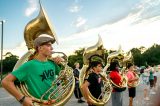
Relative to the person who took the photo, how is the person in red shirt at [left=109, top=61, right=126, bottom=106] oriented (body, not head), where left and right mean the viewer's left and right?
facing to the right of the viewer

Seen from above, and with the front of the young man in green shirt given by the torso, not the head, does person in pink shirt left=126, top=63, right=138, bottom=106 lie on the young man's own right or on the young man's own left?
on the young man's own left

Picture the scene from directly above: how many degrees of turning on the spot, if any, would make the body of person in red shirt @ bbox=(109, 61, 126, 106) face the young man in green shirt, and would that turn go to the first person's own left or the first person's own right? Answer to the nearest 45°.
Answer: approximately 90° to the first person's own right

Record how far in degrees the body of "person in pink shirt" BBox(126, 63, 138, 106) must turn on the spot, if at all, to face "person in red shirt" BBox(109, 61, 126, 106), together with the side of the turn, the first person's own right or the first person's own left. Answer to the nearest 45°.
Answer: approximately 90° to the first person's own right

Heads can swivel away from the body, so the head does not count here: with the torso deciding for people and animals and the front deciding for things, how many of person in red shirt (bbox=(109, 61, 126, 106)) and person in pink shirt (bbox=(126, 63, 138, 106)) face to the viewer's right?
2

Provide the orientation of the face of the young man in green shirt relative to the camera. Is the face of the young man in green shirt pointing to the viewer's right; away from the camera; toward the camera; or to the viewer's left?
to the viewer's right

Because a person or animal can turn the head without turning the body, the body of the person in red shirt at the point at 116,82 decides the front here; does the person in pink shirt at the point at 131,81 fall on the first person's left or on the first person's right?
on the first person's left

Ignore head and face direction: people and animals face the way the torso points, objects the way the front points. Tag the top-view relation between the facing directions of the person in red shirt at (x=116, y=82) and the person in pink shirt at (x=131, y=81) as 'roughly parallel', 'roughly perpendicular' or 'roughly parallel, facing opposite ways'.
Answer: roughly parallel

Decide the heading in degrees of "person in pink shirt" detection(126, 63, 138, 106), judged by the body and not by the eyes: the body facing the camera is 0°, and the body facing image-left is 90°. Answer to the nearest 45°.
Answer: approximately 270°

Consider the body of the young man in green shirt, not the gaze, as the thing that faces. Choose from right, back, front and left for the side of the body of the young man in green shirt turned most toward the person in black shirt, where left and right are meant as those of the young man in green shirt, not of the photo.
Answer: left
